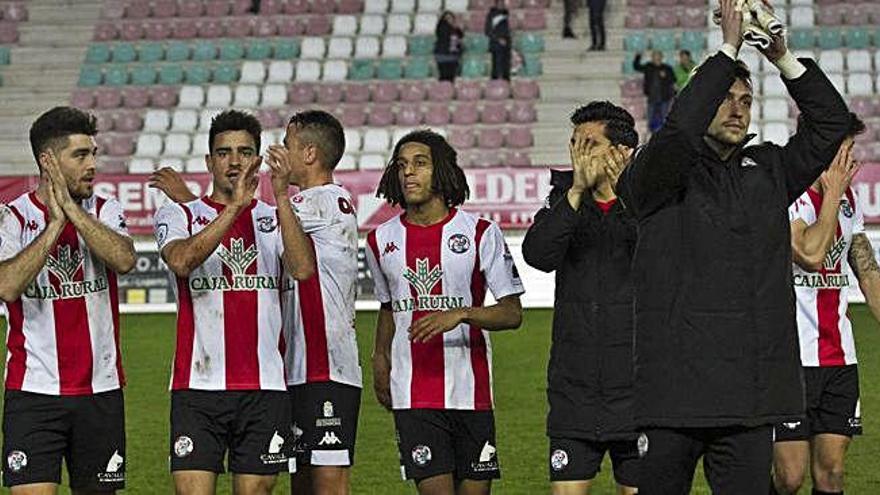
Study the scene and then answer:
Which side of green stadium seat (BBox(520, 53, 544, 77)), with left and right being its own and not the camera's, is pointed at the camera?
front

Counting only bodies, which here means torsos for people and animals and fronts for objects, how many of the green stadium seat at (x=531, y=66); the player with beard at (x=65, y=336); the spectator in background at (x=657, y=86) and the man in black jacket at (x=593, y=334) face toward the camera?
4

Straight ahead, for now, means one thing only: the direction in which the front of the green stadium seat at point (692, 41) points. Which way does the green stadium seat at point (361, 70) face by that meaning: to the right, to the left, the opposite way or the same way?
the same way

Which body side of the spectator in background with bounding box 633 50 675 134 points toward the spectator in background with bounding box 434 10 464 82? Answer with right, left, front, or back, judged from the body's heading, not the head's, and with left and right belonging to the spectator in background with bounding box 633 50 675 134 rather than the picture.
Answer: right

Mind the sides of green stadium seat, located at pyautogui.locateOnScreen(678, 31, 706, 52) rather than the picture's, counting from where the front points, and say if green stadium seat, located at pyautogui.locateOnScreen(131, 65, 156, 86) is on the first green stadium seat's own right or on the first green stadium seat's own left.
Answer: on the first green stadium seat's own right

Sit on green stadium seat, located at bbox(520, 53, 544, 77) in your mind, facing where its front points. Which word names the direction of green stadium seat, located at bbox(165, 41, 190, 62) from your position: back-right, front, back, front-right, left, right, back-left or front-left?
right

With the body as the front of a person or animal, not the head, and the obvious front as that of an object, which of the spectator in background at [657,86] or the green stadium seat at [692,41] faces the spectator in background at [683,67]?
the green stadium seat

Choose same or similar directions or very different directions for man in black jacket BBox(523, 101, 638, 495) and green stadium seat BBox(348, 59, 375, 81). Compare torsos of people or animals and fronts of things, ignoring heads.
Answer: same or similar directions

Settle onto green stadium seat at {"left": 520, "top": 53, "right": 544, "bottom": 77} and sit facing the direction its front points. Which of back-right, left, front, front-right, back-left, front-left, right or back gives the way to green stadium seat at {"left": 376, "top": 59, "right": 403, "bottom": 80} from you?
right

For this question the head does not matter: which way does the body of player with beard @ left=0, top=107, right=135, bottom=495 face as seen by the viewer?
toward the camera

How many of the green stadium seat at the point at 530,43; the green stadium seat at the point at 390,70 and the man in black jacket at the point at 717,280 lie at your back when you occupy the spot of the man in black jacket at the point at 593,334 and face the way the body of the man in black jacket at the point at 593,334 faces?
2

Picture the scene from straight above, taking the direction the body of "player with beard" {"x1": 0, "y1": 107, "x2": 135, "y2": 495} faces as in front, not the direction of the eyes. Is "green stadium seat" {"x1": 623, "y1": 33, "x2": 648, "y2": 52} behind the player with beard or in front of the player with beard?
behind

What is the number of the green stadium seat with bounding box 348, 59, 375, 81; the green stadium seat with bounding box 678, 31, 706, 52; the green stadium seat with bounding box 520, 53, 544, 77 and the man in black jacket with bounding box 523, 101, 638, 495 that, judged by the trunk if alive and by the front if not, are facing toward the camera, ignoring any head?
4

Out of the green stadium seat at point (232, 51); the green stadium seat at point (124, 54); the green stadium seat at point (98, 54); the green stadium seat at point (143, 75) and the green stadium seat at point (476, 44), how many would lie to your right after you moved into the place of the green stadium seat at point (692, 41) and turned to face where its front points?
5

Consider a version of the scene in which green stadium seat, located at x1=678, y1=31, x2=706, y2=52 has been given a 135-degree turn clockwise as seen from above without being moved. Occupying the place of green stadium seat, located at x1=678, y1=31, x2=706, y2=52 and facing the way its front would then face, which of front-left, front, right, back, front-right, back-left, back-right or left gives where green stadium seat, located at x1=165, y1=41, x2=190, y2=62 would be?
front-left

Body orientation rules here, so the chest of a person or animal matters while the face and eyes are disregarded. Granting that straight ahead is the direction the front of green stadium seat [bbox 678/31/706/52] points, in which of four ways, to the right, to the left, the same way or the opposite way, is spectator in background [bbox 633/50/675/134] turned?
the same way

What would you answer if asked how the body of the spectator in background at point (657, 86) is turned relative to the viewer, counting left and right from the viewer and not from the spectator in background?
facing the viewer

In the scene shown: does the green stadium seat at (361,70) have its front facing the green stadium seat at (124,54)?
no

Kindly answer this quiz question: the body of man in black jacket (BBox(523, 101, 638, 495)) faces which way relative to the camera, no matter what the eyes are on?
toward the camera

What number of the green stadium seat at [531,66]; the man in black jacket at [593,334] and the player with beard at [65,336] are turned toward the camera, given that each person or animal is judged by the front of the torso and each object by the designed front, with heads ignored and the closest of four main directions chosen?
3

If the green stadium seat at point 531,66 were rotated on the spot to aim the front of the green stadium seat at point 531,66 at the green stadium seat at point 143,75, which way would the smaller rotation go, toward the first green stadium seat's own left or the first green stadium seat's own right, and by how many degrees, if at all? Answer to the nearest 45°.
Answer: approximately 90° to the first green stadium seat's own right

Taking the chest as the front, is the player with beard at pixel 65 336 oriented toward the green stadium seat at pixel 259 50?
no

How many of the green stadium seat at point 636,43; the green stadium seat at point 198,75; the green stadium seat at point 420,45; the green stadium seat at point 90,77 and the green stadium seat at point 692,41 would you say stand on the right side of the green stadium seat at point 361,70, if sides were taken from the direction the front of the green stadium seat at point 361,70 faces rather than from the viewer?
2
